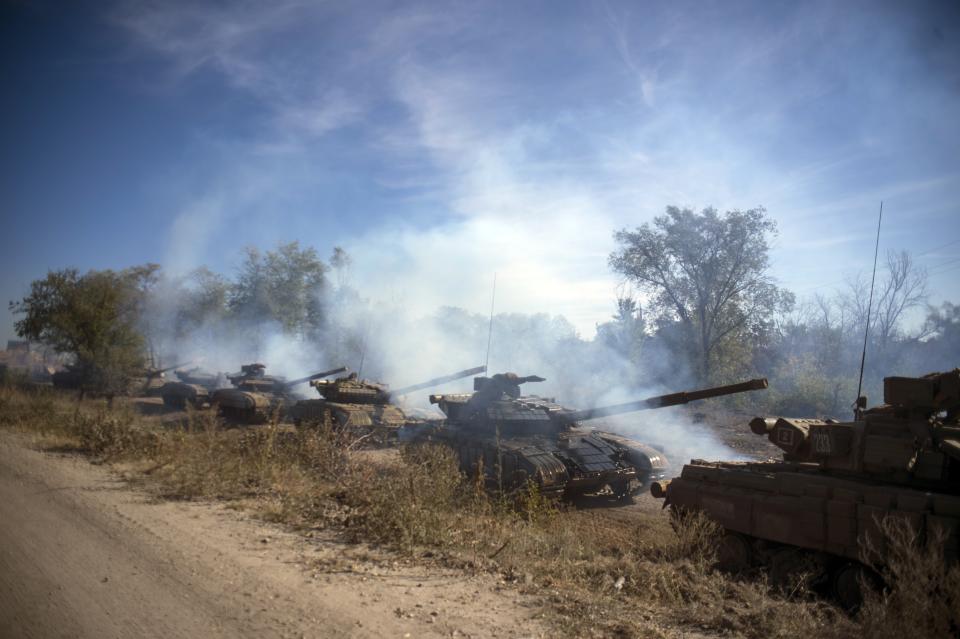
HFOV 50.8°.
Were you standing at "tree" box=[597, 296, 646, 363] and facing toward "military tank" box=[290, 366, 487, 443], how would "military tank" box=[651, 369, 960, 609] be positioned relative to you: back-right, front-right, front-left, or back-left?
front-left

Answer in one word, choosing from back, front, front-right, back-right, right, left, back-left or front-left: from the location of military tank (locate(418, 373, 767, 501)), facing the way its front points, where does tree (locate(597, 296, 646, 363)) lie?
back-left

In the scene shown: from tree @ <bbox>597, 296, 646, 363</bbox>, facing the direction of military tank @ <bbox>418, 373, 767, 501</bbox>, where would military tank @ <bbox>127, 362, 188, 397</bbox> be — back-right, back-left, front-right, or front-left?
front-right

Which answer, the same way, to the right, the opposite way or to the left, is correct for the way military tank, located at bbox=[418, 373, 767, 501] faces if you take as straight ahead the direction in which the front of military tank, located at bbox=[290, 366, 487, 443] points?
the same way

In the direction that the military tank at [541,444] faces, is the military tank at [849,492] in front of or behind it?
in front

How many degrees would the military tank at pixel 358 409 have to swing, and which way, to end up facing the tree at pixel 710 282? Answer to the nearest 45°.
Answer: approximately 90° to its left

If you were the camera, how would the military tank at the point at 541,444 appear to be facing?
facing the viewer and to the right of the viewer

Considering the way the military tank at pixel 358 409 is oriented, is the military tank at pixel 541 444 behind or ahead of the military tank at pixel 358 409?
ahead

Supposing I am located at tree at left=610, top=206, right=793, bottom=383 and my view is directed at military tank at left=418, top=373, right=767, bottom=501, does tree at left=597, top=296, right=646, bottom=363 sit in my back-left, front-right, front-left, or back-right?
back-right

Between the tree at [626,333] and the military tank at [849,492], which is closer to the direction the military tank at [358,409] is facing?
the military tank

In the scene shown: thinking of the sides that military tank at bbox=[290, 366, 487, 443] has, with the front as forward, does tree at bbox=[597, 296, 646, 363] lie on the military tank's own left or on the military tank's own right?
on the military tank's own left

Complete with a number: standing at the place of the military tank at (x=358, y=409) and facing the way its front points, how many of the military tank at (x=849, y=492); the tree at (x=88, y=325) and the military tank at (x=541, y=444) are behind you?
1
